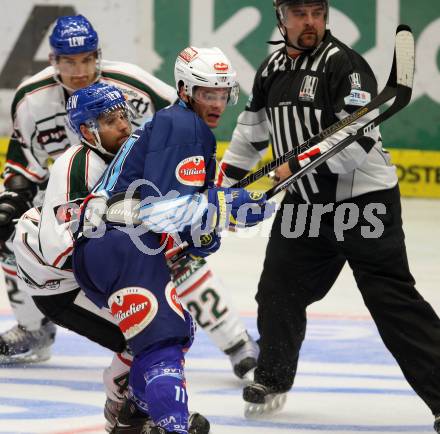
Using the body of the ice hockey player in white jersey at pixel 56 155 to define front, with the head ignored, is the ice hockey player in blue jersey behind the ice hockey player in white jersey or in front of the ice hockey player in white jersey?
in front

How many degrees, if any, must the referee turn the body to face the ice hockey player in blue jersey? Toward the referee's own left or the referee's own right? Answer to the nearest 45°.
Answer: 0° — they already face them

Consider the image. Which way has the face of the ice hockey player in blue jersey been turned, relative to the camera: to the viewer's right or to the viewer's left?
to the viewer's right

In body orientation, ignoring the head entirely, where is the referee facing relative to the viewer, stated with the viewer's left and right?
facing the viewer and to the left of the viewer

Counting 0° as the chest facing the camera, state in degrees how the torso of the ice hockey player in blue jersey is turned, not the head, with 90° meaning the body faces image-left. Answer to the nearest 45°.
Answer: approximately 270°

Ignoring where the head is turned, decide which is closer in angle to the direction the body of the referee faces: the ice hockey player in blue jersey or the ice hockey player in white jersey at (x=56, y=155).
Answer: the ice hockey player in blue jersey

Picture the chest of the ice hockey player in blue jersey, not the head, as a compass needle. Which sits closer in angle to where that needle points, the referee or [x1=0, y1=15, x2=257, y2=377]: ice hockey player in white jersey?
the referee

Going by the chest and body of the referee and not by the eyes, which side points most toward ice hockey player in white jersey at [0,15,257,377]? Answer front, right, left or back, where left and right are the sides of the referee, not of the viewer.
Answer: right
